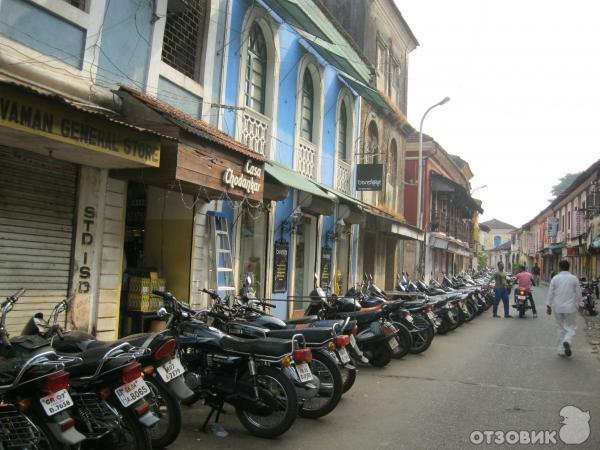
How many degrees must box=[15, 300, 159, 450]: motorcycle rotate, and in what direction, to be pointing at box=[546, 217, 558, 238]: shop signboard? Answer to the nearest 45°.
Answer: approximately 90° to its right

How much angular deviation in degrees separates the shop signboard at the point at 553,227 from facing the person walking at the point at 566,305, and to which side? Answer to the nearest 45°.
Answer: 0° — it already faces them

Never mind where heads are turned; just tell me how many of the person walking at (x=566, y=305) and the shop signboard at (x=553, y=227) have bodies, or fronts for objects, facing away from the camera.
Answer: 1

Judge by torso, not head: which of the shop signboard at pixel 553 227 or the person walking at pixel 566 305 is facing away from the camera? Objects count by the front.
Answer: the person walking

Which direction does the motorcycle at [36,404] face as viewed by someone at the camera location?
facing away from the viewer and to the left of the viewer

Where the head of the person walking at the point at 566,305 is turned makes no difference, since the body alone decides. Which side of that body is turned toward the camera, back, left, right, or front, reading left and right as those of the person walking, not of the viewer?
back

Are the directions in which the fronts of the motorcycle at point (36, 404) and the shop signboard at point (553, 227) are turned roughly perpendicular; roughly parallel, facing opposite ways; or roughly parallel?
roughly perpendicular

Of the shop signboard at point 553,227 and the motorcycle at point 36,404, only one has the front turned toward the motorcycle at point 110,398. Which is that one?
the shop signboard

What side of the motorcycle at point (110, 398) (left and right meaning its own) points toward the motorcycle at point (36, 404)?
left

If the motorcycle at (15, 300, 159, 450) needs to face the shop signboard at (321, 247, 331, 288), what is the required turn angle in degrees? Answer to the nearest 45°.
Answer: approximately 90° to its right
